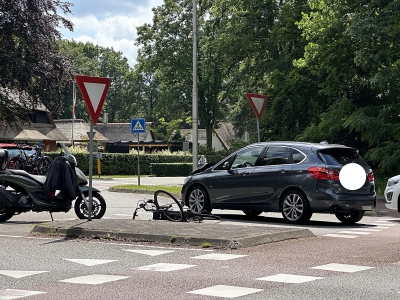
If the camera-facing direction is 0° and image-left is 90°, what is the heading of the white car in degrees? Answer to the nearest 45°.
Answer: approximately 45°

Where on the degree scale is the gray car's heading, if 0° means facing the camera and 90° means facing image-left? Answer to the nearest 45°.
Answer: approximately 135°

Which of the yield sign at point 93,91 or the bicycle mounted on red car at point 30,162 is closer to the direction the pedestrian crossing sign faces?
the yield sign

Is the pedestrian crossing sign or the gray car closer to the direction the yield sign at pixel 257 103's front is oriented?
the gray car

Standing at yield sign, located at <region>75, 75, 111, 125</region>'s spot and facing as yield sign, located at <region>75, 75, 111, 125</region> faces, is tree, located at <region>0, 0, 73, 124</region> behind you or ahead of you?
behind
